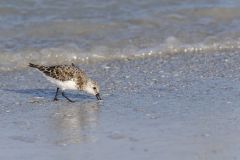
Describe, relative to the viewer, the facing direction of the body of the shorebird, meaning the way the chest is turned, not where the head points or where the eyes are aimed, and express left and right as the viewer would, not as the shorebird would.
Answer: facing to the right of the viewer
